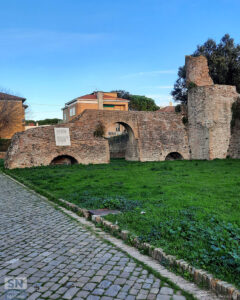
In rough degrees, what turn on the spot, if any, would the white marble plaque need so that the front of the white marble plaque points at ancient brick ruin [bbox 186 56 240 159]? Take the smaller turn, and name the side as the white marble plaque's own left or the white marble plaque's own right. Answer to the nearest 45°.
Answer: approximately 90° to the white marble plaque's own left

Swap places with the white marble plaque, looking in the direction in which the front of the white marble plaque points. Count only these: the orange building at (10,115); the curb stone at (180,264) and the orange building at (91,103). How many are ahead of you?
1

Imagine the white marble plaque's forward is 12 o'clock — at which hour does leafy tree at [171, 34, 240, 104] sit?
The leafy tree is roughly at 8 o'clock from the white marble plaque.

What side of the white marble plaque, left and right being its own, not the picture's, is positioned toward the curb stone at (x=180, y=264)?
front

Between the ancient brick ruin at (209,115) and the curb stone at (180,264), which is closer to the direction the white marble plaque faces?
the curb stone

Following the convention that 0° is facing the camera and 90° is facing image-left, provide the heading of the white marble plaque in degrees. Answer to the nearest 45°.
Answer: approximately 0°

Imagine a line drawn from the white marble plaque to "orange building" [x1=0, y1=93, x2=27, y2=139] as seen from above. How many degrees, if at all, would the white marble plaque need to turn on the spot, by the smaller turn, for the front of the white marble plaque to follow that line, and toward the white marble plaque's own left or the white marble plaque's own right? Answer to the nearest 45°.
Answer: approximately 180°

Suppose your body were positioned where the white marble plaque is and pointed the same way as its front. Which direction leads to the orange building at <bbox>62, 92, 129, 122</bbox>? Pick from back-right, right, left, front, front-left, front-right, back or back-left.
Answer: back

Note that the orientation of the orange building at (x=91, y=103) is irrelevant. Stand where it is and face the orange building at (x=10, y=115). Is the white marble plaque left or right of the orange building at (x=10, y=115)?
left
